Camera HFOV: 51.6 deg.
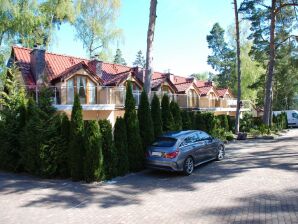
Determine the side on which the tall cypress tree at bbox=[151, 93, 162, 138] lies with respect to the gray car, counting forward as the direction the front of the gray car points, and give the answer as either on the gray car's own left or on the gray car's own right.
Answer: on the gray car's own left

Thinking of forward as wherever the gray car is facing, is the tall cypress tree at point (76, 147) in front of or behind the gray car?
behind

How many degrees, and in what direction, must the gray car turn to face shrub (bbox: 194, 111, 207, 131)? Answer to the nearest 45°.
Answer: approximately 45° to its left

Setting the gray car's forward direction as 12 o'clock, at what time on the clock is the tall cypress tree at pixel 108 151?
The tall cypress tree is roughly at 7 o'clock from the gray car.

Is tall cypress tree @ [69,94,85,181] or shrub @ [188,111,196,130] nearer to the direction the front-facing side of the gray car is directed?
the shrub

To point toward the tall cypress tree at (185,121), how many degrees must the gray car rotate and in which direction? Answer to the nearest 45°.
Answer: approximately 45° to its left

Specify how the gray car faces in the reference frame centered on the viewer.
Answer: facing away from the viewer and to the right of the viewer

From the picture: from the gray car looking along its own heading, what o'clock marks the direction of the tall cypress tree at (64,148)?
The tall cypress tree is roughly at 7 o'clock from the gray car.

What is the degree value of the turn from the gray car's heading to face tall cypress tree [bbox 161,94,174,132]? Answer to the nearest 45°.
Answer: approximately 45° to its left

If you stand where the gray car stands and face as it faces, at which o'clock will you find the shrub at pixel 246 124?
The shrub is roughly at 11 o'clock from the gray car.
